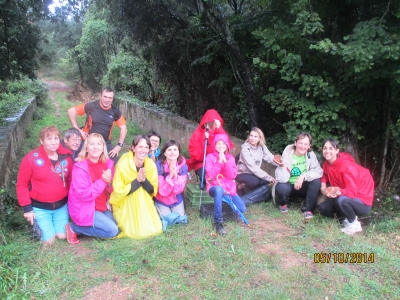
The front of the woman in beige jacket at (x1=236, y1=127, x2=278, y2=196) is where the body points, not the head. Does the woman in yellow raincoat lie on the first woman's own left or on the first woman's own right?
on the first woman's own right

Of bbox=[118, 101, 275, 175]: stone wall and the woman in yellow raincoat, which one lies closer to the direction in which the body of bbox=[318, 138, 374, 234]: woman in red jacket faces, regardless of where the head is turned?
the woman in yellow raincoat

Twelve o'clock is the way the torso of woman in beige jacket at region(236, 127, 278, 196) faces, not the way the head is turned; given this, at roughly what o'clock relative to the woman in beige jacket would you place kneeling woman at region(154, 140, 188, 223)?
The kneeling woman is roughly at 3 o'clock from the woman in beige jacket.

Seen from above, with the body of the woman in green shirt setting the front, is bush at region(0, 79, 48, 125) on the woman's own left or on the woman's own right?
on the woman's own right

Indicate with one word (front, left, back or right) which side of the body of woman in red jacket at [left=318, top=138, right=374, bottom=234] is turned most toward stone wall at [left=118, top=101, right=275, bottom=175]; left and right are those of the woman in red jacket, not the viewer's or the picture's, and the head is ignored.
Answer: right

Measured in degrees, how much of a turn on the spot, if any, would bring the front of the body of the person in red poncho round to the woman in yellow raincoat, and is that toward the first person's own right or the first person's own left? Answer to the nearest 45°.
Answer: approximately 90° to the first person's own right

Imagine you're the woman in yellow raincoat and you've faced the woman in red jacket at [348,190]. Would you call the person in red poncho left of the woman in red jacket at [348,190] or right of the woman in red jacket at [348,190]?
left

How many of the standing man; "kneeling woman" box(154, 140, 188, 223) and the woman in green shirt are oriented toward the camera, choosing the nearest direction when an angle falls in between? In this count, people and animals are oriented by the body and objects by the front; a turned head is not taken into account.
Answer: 3
